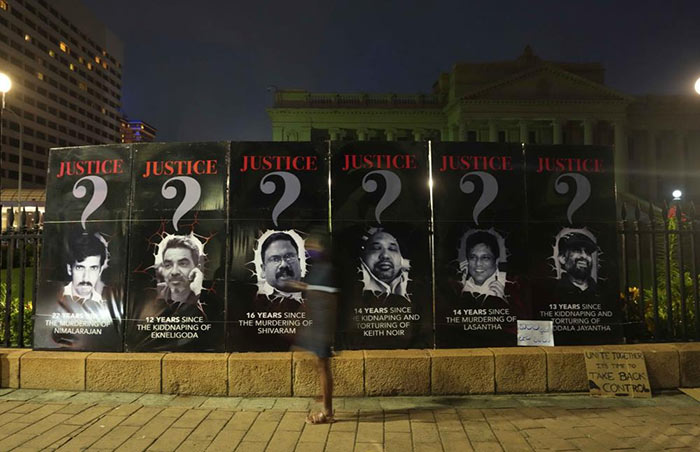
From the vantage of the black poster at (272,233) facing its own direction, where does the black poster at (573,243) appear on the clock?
the black poster at (573,243) is roughly at 9 o'clock from the black poster at (272,233).

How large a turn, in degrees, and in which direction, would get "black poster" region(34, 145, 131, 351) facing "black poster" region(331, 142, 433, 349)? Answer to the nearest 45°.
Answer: approximately 45° to its left

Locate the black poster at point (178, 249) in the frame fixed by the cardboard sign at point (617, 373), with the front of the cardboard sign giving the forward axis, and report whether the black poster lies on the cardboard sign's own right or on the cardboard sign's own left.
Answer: on the cardboard sign's own right

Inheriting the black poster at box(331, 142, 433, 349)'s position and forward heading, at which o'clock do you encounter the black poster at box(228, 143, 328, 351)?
the black poster at box(228, 143, 328, 351) is roughly at 3 o'clock from the black poster at box(331, 142, 433, 349).

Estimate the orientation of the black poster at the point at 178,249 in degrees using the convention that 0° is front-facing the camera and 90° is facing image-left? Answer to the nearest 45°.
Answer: approximately 0°

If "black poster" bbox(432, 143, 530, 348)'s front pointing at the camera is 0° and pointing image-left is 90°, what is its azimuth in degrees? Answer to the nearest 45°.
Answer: approximately 0°
